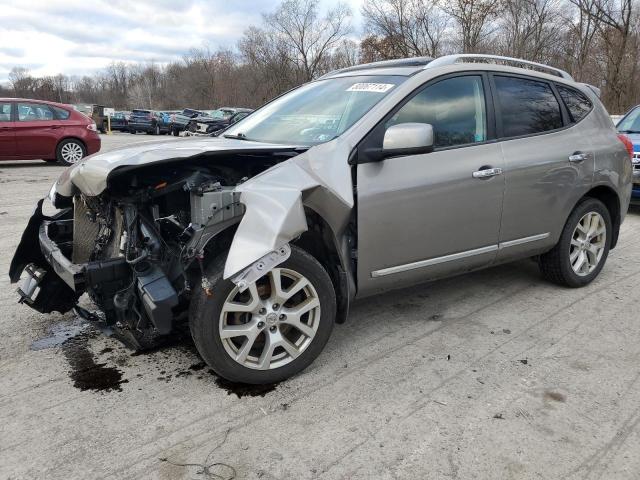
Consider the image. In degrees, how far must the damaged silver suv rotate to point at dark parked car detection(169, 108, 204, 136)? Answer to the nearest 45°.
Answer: approximately 135° to its right

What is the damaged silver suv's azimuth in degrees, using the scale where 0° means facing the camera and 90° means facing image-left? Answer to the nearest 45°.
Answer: approximately 45°

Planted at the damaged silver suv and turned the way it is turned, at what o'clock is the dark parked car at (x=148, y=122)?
The dark parked car is roughly at 4 o'clock from the damaged silver suv.

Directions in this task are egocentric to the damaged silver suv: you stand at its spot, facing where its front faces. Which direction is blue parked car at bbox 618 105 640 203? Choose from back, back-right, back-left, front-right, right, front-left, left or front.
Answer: back

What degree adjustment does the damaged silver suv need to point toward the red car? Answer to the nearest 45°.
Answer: approximately 90° to its right
